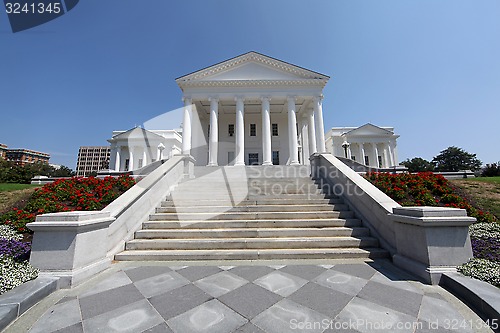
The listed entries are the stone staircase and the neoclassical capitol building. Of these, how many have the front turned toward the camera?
2

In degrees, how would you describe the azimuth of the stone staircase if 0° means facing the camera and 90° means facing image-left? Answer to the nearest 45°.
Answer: approximately 0°

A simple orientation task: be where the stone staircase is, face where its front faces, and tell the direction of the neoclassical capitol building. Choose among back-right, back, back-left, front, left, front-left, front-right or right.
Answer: back

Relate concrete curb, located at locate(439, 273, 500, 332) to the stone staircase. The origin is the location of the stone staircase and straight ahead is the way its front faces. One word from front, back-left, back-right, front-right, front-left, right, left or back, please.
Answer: front-left

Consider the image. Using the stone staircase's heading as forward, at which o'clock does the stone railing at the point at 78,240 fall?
The stone railing is roughly at 2 o'clock from the stone staircase.

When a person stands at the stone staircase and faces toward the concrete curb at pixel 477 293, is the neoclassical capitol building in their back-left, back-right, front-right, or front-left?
back-left

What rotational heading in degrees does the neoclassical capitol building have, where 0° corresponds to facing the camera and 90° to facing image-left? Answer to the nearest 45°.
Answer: approximately 0°

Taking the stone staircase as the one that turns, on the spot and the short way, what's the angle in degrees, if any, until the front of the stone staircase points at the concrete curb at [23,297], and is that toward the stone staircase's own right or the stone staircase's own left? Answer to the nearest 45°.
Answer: approximately 45° to the stone staircase's own right
